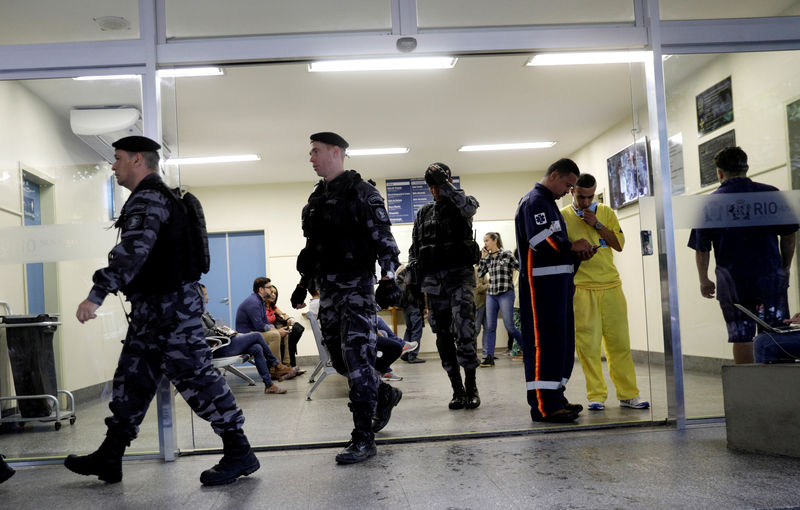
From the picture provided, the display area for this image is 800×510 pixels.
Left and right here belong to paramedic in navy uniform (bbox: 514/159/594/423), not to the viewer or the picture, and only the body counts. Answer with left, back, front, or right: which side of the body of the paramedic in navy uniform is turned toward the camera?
right

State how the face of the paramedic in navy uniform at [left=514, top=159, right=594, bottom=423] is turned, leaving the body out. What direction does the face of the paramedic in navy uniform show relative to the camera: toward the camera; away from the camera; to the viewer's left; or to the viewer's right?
to the viewer's right

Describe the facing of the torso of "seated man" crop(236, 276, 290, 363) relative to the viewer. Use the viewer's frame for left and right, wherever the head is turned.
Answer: facing to the right of the viewer

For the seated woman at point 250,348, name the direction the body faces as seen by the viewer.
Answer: to the viewer's right

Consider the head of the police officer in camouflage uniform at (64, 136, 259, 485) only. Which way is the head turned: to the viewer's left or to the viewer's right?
to the viewer's left

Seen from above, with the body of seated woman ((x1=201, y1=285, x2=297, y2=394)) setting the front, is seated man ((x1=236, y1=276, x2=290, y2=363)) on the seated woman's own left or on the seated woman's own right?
on the seated woman's own left

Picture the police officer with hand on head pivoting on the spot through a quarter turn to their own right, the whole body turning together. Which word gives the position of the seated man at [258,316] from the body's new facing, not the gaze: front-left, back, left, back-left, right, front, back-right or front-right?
front-right

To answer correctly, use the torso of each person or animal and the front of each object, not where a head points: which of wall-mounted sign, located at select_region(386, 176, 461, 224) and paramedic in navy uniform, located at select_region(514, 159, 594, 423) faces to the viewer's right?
the paramedic in navy uniform

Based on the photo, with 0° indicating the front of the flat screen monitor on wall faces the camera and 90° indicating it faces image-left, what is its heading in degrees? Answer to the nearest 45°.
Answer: approximately 45°

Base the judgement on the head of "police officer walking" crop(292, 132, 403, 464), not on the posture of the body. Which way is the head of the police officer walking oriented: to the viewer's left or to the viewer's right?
to the viewer's left
